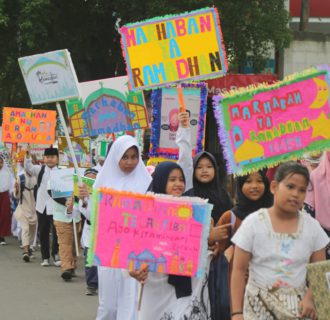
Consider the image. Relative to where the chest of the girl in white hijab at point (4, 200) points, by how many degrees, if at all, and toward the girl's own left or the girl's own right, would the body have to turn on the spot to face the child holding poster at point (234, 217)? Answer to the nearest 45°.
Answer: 0° — they already face them

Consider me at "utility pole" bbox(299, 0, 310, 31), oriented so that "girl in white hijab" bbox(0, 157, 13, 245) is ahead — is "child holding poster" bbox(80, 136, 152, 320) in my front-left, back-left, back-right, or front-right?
front-left

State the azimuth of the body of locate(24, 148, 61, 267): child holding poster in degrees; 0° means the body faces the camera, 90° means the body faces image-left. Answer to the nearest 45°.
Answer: approximately 0°

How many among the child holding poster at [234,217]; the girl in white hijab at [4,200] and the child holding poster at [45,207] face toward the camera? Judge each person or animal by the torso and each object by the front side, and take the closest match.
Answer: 3

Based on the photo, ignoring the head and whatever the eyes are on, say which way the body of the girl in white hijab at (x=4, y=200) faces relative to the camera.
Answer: toward the camera

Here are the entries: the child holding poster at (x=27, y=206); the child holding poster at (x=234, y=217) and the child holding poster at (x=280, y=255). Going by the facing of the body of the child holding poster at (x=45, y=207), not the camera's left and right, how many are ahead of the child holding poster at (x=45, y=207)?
2

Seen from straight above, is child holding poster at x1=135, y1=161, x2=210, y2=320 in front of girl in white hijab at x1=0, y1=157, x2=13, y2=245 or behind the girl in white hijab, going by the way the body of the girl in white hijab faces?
in front

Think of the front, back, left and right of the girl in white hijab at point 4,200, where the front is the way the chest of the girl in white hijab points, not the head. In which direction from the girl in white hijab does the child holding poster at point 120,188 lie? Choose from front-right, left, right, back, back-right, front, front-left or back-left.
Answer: front

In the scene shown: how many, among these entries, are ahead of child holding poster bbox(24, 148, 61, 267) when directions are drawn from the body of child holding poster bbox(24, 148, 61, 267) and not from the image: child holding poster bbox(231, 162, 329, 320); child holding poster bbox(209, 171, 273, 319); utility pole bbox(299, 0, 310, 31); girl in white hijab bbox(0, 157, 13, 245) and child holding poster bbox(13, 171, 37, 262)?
2
